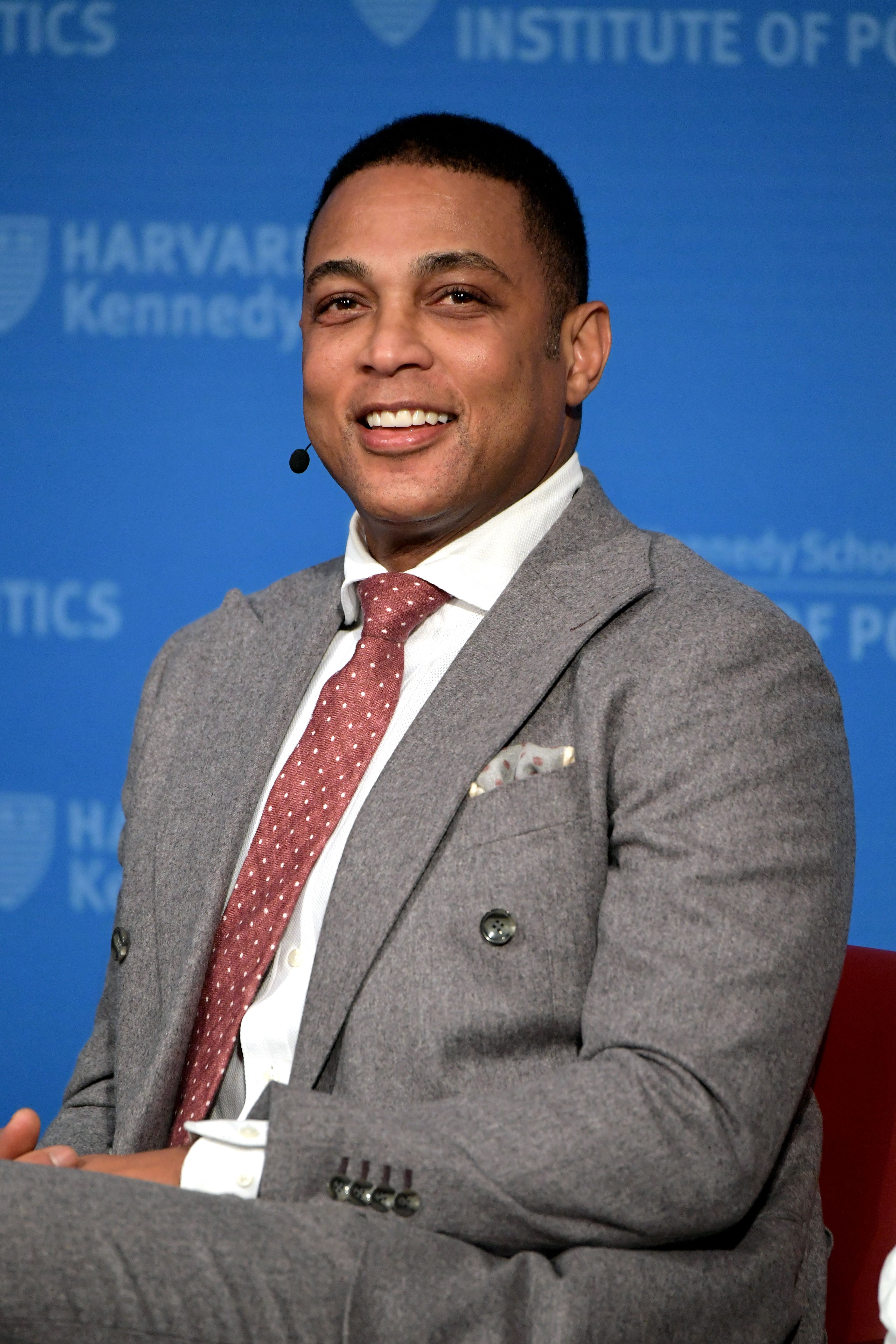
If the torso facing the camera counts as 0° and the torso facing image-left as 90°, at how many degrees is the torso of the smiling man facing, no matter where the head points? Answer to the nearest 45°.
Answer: approximately 45°

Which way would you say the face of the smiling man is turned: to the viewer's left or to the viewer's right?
to the viewer's left
